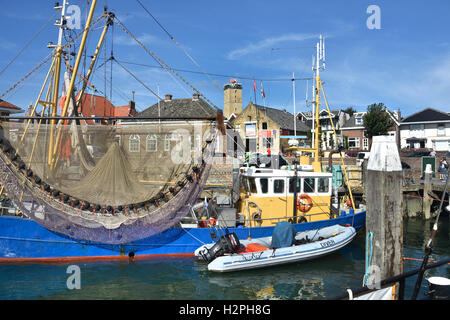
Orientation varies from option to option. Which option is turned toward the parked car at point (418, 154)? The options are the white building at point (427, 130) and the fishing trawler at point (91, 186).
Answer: the white building

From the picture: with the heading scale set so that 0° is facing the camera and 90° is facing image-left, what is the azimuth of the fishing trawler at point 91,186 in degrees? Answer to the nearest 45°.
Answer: approximately 90°

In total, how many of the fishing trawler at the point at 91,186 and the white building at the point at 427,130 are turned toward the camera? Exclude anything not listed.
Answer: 1

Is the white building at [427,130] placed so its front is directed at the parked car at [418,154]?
yes

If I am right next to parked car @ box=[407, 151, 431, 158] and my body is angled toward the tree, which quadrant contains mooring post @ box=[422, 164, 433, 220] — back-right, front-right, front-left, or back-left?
back-left

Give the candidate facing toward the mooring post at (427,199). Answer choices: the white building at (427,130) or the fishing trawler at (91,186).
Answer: the white building
